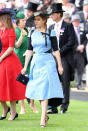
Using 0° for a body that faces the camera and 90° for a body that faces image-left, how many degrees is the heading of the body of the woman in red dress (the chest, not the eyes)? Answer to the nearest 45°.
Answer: approximately 45°

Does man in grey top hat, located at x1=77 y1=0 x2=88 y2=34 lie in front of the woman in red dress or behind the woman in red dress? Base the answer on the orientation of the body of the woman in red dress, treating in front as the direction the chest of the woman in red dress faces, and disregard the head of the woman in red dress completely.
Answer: behind

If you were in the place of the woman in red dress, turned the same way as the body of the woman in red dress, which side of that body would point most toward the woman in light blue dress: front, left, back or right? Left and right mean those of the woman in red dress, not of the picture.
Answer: left
